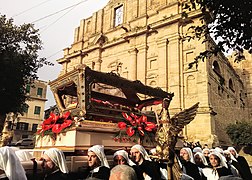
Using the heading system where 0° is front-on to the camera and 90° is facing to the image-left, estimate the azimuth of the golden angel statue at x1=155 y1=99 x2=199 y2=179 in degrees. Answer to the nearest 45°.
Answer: approximately 45°

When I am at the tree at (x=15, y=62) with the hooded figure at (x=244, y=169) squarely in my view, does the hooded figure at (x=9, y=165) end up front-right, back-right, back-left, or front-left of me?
front-right

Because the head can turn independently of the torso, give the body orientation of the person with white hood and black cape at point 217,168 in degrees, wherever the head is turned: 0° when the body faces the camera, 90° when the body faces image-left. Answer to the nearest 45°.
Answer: approximately 45°

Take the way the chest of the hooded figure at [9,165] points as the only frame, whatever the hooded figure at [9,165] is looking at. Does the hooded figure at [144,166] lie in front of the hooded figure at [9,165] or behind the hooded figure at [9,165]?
behind

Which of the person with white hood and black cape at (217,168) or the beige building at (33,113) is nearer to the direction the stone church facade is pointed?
the person with white hood and black cape

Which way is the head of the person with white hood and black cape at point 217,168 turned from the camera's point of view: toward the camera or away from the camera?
toward the camera

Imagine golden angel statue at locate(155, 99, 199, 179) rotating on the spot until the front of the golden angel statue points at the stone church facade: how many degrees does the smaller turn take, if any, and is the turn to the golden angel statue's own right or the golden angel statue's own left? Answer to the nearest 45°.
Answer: approximately 135° to the golden angel statue's own right

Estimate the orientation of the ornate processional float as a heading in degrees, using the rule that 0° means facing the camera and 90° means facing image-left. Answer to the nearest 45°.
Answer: approximately 45°

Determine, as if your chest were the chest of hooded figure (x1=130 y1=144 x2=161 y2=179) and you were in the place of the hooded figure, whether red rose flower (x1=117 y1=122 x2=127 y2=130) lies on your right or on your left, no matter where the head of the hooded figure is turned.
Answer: on your right

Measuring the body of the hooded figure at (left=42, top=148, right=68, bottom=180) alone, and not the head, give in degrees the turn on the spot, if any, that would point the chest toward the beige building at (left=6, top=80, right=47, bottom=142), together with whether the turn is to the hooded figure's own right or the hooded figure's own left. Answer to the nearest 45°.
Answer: approximately 90° to the hooded figure's own right
